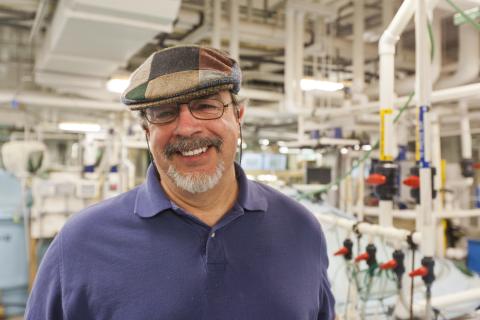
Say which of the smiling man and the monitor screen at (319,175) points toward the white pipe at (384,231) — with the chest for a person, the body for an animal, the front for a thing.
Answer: the monitor screen

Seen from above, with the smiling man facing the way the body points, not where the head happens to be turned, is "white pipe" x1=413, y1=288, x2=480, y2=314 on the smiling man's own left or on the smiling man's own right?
on the smiling man's own left

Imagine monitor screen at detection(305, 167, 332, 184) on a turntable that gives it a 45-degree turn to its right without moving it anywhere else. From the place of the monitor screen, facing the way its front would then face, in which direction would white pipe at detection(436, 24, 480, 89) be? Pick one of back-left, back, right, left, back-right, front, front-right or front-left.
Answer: left

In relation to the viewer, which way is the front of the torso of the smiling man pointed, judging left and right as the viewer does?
facing the viewer

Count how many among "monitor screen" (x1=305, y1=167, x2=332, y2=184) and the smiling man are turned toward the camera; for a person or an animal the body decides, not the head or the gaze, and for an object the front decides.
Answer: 2

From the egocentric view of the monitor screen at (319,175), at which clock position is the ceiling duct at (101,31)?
The ceiling duct is roughly at 1 o'clock from the monitor screen.

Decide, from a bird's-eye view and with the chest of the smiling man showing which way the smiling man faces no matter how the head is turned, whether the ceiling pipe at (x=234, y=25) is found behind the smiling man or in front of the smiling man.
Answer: behind

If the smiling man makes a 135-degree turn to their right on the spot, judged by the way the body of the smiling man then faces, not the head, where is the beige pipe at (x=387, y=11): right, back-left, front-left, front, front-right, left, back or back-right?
right

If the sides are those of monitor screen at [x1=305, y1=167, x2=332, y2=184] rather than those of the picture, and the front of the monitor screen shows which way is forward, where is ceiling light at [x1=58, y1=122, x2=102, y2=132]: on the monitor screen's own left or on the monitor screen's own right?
on the monitor screen's own right

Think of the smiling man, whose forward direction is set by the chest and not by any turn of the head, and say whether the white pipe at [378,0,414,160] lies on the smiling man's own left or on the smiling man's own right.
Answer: on the smiling man's own left

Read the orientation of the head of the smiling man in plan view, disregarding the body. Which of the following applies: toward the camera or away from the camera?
toward the camera

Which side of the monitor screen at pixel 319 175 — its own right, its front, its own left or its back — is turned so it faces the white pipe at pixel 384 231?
front

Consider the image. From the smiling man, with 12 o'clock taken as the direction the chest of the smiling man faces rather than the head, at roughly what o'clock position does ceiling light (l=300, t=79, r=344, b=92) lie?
The ceiling light is roughly at 7 o'clock from the smiling man.

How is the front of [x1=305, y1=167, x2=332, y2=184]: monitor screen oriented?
toward the camera
